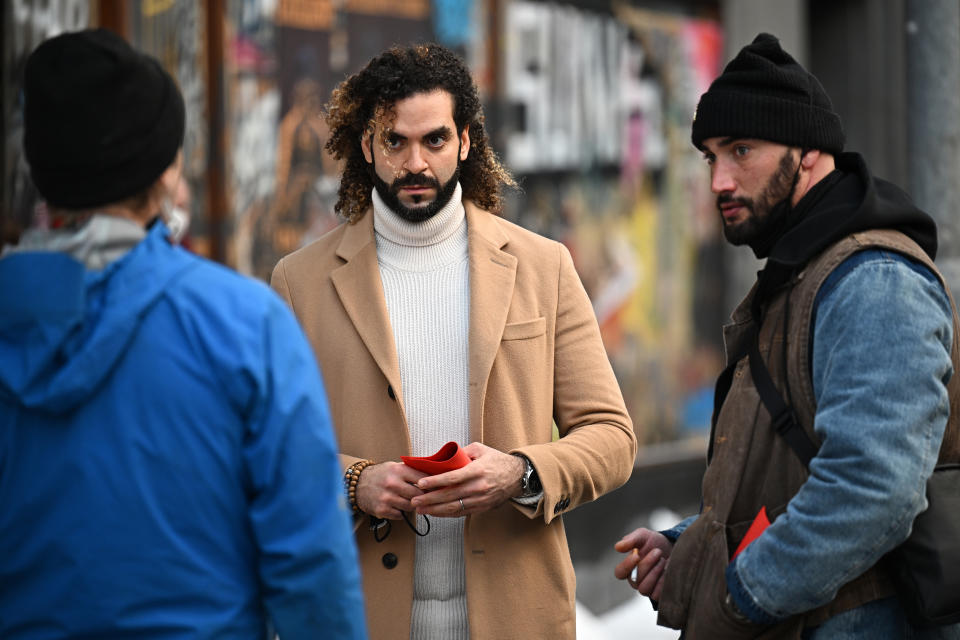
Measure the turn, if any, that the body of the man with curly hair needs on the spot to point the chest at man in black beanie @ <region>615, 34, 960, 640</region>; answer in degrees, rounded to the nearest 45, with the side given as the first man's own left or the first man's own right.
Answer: approximately 45° to the first man's own left

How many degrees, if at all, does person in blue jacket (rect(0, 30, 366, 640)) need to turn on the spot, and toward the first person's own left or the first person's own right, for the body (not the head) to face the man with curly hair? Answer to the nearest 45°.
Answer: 0° — they already face them

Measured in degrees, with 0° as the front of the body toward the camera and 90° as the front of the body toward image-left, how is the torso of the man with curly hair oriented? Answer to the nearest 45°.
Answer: approximately 0°

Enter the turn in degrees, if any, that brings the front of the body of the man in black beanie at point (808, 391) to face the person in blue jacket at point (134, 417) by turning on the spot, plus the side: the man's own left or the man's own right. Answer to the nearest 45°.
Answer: approximately 45° to the man's own left

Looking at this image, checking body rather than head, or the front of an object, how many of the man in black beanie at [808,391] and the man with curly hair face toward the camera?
1

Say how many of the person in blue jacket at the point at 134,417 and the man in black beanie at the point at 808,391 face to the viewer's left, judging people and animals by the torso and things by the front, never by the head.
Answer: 1

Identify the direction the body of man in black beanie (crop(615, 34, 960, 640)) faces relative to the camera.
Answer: to the viewer's left

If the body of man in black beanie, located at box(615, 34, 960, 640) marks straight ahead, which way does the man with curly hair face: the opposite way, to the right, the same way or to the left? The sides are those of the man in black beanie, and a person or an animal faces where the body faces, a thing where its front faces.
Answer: to the left

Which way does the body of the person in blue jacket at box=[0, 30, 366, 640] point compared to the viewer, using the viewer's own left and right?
facing away from the viewer and to the right of the viewer

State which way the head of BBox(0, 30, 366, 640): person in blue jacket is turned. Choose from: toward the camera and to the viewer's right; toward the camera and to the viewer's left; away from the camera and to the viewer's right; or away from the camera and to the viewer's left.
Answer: away from the camera and to the viewer's right
